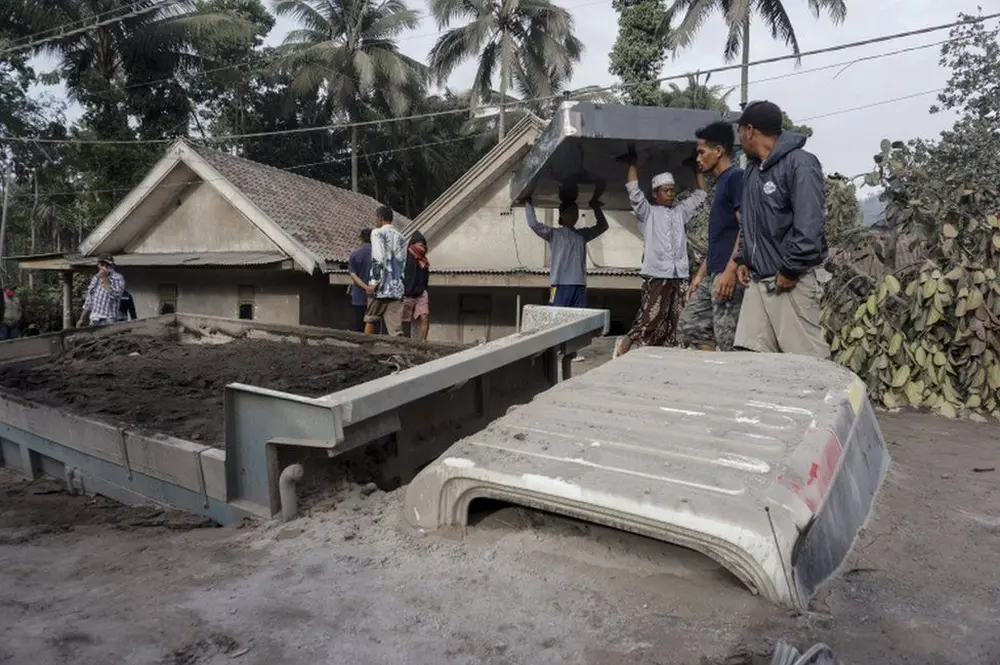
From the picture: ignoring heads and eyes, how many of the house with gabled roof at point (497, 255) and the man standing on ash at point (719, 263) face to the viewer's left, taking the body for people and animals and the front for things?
1

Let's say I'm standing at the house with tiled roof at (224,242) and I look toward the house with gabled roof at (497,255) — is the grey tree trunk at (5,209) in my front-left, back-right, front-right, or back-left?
back-left

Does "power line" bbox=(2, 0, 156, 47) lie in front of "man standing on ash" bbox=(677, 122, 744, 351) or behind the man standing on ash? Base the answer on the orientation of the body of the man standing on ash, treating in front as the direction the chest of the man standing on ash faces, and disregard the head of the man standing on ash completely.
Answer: in front

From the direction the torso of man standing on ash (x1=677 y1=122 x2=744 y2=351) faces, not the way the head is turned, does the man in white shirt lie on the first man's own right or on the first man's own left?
on the first man's own right

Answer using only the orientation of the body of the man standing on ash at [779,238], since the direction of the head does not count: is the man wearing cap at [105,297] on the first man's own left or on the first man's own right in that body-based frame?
on the first man's own right

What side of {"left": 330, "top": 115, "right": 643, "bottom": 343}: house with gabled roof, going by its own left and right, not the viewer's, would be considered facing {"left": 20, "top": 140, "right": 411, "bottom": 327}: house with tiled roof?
right

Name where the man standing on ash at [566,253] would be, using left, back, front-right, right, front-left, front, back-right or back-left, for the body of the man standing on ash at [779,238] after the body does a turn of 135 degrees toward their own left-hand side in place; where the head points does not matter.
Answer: back-left

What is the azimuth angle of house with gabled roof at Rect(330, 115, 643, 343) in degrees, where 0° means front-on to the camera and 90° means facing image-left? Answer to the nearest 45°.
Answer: approximately 0°

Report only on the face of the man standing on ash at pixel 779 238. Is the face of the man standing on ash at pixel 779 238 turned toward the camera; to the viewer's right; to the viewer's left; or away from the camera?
to the viewer's left

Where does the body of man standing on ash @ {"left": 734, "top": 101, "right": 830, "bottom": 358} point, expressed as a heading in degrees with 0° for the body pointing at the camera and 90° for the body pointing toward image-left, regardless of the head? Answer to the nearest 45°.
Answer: approximately 45°
